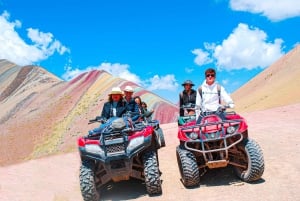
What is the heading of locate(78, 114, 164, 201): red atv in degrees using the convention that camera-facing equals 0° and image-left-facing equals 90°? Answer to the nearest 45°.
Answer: approximately 0°

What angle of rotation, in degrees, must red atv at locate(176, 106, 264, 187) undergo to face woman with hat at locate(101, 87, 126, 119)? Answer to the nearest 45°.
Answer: approximately 90° to its right

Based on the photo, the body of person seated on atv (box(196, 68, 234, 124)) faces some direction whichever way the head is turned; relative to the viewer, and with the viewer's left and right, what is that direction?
facing the viewer

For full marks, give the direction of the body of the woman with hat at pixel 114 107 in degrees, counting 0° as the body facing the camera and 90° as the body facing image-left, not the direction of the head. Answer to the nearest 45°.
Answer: approximately 0°

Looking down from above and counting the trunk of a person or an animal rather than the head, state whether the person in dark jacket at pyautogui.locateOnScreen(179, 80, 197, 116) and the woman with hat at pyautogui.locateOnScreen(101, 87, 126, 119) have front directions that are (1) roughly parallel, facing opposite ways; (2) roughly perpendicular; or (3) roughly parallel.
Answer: roughly parallel

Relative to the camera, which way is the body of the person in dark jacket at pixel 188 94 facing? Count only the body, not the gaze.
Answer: toward the camera

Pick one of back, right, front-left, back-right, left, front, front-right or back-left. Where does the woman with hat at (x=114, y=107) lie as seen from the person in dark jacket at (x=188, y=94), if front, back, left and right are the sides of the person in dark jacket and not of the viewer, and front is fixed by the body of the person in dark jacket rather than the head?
front-right

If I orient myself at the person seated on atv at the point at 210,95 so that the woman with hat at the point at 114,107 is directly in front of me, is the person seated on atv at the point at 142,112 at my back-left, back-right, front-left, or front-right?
front-right

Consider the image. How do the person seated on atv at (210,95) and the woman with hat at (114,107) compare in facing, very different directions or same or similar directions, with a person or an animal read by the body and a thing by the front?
same or similar directions

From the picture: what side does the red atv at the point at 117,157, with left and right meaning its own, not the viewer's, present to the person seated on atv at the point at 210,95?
left

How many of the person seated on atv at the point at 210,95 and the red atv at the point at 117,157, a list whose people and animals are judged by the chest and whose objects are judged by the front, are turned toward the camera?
2

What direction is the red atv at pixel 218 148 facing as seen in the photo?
toward the camera

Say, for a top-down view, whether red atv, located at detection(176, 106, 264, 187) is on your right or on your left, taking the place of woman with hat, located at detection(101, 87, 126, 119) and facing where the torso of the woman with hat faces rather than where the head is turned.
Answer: on your left

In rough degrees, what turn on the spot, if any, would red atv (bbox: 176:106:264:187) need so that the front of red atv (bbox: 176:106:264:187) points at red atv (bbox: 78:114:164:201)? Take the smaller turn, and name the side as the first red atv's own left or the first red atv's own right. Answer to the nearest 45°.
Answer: approximately 90° to the first red atv's own right
